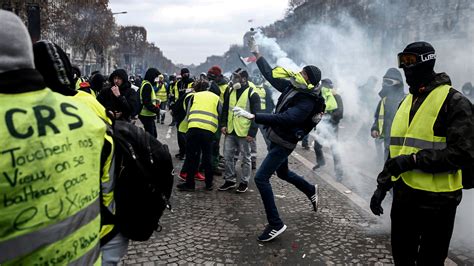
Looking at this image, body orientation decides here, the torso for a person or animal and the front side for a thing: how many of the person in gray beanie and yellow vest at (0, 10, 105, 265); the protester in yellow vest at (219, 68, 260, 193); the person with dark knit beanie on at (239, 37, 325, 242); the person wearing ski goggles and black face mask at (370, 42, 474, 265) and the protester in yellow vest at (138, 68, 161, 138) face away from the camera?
1

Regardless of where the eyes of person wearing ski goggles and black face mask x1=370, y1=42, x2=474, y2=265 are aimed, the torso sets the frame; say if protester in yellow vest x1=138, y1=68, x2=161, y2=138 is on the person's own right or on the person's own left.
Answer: on the person's own right

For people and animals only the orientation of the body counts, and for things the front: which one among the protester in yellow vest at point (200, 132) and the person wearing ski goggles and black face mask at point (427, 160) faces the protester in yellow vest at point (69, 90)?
the person wearing ski goggles and black face mask

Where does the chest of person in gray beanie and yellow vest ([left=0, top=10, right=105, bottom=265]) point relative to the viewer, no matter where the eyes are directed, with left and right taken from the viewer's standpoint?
facing away from the viewer

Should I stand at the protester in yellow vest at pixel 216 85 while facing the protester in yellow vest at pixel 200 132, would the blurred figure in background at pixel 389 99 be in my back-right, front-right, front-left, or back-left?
front-left

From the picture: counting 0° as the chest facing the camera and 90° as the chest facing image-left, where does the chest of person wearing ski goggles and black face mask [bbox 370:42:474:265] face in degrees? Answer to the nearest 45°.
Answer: approximately 45°

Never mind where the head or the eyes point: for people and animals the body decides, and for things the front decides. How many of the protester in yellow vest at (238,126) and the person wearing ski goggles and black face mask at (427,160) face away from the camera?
0

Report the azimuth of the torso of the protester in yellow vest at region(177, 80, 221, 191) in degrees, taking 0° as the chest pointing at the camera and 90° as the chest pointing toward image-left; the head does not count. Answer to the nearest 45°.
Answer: approximately 135°

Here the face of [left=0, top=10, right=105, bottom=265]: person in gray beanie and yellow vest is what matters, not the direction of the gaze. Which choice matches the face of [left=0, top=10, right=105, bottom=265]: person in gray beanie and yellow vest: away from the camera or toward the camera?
away from the camera

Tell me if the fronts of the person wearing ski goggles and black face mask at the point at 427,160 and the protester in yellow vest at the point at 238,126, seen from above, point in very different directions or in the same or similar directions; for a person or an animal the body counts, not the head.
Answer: same or similar directions

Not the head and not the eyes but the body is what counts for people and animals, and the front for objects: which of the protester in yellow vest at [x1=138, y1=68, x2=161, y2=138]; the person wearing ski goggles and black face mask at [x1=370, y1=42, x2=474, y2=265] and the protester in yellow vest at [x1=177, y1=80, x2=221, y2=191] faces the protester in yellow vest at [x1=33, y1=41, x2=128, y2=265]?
the person wearing ski goggles and black face mask

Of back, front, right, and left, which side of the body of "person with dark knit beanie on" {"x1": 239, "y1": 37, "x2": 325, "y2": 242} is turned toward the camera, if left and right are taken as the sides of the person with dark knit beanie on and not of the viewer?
left
